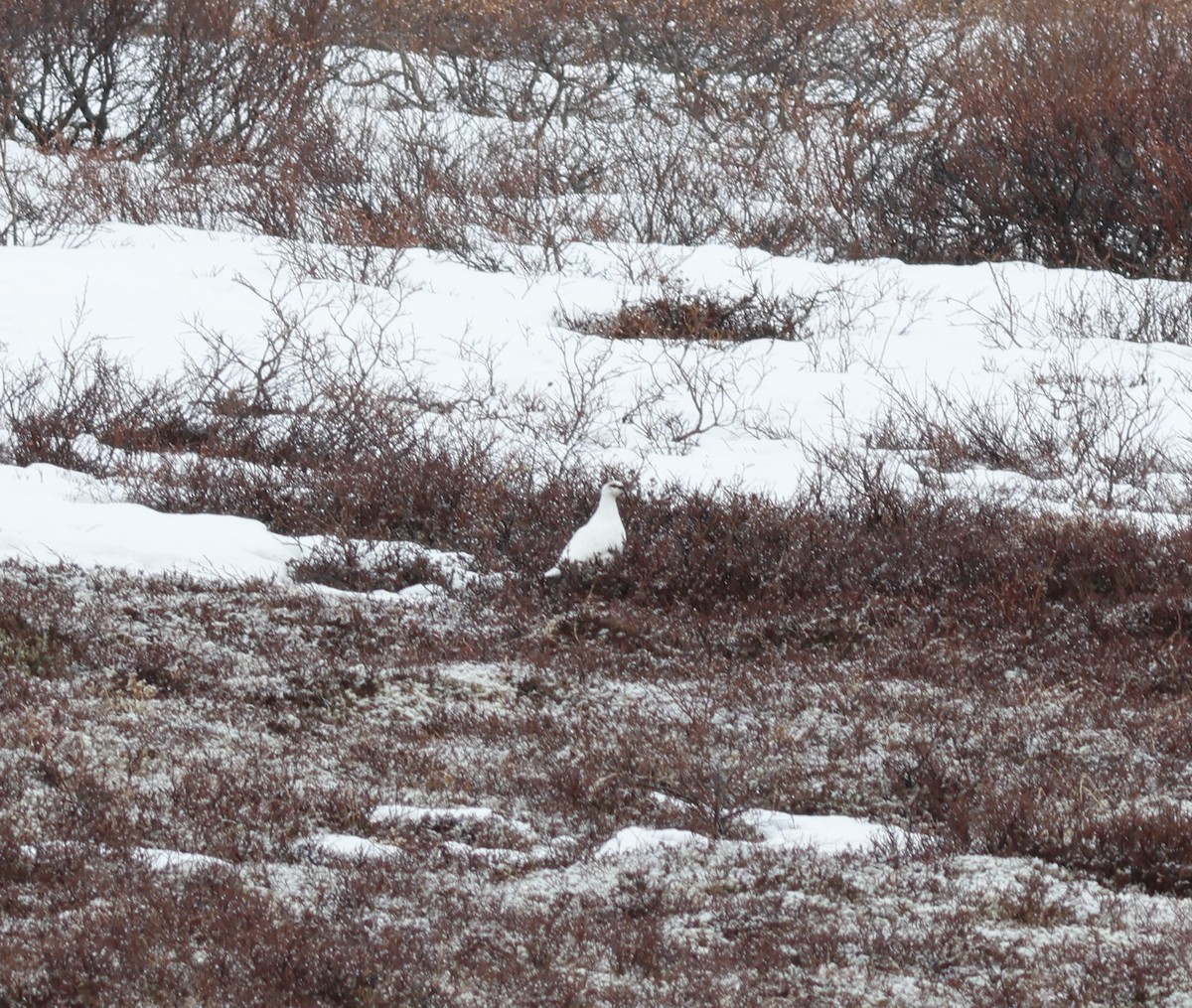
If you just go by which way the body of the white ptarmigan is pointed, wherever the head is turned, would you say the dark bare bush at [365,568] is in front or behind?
behind

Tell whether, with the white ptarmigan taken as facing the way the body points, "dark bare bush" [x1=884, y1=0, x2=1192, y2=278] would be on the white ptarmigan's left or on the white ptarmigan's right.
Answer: on the white ptarmigan's left

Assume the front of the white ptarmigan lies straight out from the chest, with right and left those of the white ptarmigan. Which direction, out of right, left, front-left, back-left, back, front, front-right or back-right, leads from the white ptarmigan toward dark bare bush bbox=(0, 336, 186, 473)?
back-left

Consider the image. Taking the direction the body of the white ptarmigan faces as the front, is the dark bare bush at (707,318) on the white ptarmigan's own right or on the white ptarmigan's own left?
on the white ptarmigan's own left

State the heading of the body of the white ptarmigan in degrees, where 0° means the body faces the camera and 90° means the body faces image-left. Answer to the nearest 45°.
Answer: approximately 270°
